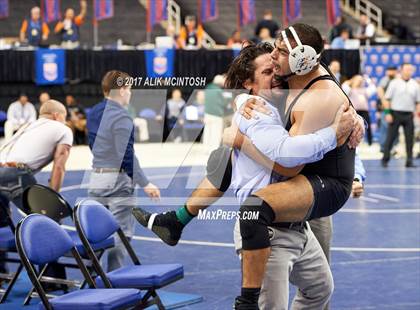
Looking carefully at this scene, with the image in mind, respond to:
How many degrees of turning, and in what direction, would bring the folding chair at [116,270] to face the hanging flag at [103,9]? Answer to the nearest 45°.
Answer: approximately 135° to its left

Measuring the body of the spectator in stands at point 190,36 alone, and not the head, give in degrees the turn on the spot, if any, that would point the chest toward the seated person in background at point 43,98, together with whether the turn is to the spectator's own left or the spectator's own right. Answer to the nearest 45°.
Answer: approximately 45° to the spectator's own right

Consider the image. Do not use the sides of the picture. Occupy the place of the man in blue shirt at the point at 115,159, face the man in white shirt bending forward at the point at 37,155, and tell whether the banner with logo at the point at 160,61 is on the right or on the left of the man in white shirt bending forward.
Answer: right

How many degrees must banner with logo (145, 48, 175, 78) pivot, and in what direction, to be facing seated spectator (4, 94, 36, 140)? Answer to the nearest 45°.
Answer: approximately 45° to its right

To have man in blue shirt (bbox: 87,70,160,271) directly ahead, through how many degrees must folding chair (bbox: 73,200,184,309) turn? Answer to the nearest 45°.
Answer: approximately 135° to its left

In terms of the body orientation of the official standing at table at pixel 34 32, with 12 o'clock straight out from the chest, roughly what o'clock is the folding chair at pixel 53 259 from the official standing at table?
The folding chair is roughly at 12 o'clock from the official standing at table.
